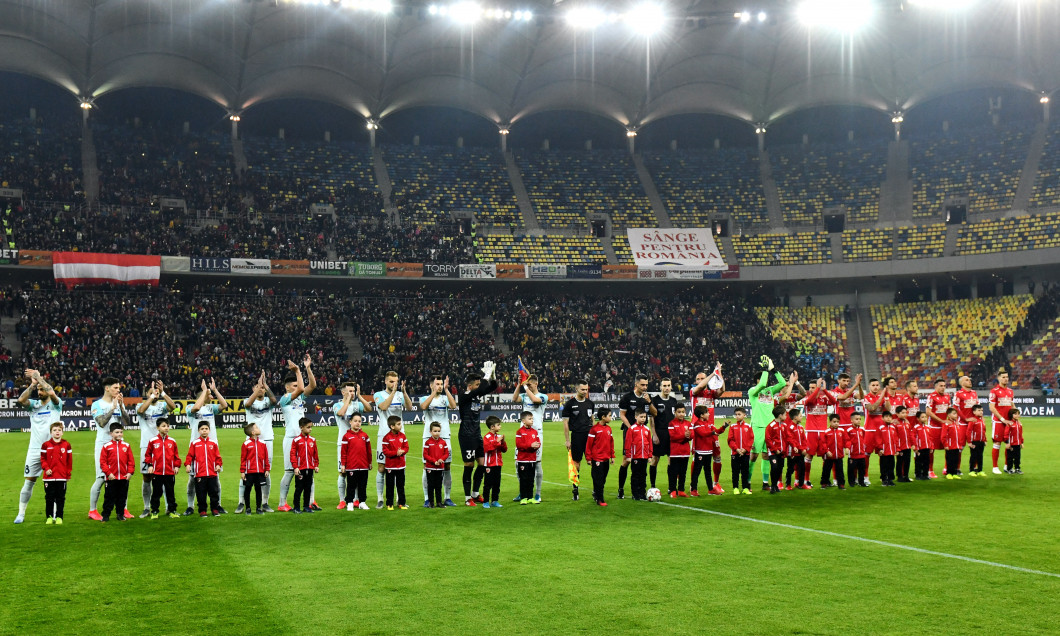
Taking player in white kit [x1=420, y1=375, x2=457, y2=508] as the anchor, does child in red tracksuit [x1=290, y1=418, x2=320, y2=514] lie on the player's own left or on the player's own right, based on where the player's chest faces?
on the player's own right

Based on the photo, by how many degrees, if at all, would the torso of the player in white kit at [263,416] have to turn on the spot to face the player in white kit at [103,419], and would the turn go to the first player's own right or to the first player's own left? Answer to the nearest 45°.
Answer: approximately 90° to the first player's own right

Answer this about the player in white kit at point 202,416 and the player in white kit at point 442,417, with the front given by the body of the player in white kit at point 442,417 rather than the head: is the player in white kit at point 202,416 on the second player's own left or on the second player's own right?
on the second player's own right

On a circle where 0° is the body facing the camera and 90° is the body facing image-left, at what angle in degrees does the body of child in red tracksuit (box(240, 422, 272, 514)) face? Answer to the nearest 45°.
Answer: approximately 0°

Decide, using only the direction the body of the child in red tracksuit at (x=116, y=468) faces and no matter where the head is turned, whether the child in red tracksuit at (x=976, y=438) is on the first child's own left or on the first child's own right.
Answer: on the first child's own left

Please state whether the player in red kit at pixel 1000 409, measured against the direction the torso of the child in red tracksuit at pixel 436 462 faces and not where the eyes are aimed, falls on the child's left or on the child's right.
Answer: on the child's left

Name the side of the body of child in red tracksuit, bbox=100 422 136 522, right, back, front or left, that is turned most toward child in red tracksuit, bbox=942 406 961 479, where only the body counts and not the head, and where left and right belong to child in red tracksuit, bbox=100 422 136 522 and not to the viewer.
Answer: left
